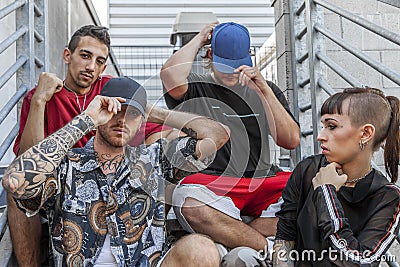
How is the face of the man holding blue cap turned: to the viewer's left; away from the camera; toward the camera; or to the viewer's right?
toward the camera

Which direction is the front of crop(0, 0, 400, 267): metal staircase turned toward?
toward the camera

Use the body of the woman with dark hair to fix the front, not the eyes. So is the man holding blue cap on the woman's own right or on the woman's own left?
on the woman's own right

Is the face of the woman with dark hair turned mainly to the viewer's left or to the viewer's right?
to the viewer's left

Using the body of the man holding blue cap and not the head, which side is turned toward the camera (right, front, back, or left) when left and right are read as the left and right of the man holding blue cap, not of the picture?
front

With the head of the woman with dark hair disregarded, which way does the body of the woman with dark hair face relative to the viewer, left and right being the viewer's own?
facing the viewer and to the left of the viewer

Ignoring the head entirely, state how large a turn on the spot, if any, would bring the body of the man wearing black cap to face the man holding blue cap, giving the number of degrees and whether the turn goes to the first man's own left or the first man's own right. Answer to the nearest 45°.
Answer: approximately 135° to the first man's own left

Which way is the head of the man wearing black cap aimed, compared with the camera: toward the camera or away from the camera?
toward the camera
